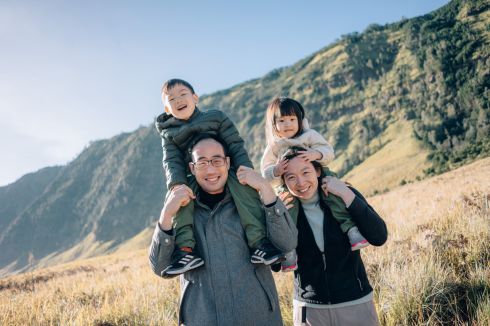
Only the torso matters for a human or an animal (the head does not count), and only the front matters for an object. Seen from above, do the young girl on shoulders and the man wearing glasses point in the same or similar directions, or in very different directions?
same or similar directions

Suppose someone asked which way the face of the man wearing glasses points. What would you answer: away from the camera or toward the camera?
toward the camera

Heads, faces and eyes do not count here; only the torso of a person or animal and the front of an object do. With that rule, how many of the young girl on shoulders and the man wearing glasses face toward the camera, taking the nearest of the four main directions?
2

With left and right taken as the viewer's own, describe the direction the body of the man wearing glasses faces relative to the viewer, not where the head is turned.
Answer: facing the viewer

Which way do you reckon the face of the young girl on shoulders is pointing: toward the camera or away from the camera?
toward the camera

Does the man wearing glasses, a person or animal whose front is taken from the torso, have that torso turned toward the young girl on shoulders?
no

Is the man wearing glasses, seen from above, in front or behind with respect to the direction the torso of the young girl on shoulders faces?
in front
